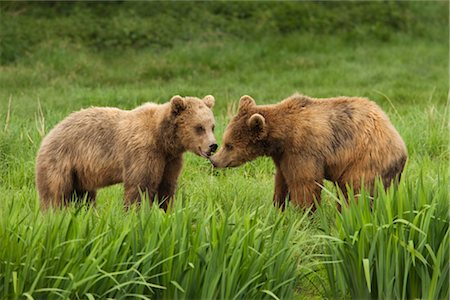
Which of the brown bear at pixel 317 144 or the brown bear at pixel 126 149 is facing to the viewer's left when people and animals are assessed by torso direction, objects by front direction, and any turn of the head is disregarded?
the brown bear at pixel 317 144

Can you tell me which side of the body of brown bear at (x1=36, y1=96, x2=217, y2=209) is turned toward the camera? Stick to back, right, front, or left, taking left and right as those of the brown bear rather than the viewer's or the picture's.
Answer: right

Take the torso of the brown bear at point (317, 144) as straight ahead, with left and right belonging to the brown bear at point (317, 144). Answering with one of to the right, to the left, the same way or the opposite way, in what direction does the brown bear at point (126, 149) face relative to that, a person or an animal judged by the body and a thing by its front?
the opposite way

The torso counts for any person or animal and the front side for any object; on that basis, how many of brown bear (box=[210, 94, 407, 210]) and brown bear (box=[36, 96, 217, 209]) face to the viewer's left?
1

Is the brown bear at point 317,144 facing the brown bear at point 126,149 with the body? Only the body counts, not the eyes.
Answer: yes

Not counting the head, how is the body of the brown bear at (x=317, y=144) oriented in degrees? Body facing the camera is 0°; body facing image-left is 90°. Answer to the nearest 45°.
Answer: approximately 90°
